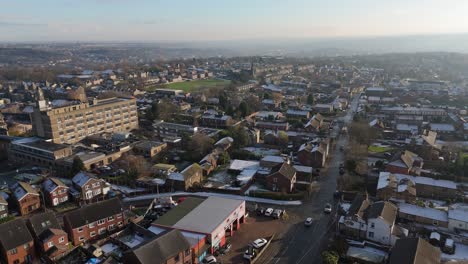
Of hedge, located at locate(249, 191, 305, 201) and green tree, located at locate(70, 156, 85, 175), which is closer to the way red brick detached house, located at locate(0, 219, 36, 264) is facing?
the hedge

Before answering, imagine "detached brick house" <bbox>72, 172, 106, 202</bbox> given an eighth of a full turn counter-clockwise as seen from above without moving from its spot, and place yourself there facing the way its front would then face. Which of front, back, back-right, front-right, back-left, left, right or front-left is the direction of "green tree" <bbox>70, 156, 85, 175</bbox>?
left

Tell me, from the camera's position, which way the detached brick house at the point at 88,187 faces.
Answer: facing the viewer and to the right of the viewer

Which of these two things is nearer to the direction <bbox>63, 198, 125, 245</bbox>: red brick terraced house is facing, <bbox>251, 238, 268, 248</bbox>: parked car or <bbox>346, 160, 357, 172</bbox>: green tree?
the parked car

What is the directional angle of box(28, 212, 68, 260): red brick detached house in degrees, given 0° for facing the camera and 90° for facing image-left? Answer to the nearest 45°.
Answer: approximately 315°

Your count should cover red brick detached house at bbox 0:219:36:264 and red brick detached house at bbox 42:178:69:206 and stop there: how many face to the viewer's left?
0

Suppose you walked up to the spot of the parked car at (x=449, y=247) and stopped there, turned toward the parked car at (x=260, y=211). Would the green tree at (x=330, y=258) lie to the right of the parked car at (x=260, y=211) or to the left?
left
